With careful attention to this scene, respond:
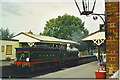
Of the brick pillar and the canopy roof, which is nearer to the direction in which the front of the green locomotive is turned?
the canopy roof

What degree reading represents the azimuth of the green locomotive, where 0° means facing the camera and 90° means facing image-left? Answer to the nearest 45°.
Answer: approximately 225°

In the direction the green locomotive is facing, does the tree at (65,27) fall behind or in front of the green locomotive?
in front

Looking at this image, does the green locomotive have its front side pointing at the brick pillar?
no
